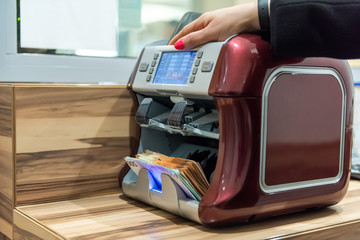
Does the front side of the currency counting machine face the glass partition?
no

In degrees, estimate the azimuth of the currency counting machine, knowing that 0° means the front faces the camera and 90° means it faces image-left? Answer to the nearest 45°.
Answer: approximately 45°
